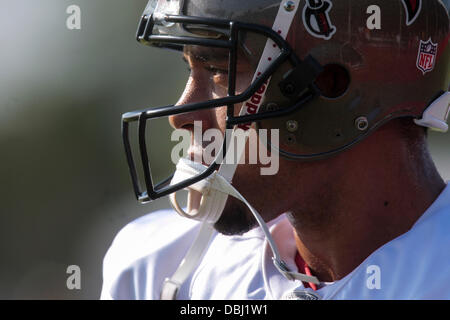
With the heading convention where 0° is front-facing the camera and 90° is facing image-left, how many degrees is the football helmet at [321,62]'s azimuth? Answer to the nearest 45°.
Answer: approximately 90°
